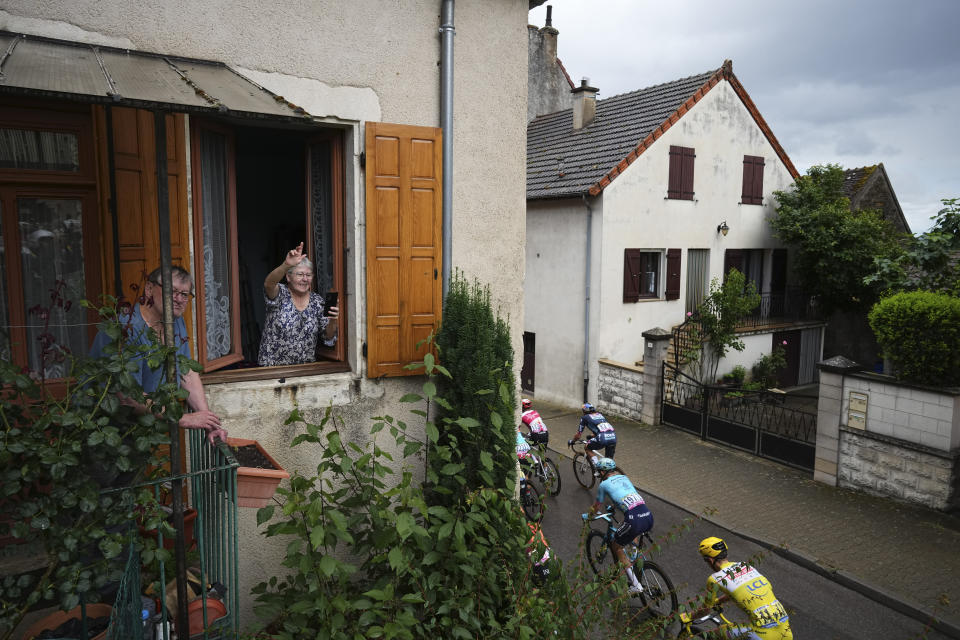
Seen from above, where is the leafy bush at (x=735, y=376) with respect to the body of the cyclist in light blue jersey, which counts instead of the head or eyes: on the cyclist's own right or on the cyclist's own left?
on the cyclist's own right

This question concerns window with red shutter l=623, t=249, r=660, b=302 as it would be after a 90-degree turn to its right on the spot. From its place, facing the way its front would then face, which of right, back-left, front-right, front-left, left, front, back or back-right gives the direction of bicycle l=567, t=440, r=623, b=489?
left

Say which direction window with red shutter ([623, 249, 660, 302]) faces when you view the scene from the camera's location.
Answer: facing the viewer

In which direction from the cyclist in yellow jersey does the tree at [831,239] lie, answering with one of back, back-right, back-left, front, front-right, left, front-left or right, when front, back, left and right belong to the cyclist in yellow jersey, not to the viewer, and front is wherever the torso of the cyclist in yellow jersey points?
front-right

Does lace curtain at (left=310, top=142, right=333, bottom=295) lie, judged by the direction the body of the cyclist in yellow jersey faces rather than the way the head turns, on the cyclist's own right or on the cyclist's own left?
on the cyclist's own left

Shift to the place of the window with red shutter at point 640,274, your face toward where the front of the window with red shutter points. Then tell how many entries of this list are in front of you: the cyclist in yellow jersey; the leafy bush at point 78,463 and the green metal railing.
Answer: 3

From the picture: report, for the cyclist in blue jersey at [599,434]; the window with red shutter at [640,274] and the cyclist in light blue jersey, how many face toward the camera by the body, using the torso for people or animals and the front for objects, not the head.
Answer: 1

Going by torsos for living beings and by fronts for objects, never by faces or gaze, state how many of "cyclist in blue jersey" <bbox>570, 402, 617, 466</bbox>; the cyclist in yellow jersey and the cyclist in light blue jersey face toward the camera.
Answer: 0

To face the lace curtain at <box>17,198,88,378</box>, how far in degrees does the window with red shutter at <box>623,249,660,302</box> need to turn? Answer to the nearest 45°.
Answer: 0° — it already faces it

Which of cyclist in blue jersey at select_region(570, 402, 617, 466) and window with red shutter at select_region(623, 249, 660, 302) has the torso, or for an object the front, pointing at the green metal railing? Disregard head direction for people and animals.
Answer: the window with red shutter

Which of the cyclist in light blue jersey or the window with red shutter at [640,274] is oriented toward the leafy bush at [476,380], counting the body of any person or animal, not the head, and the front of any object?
the window with red shutter

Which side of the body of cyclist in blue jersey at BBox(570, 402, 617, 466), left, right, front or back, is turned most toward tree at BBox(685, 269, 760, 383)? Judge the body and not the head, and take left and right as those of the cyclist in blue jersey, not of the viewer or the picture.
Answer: right

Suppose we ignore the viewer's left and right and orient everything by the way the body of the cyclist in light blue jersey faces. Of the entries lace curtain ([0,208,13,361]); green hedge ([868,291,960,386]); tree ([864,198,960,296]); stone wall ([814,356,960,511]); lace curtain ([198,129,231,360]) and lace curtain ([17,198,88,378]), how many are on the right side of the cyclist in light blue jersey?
3

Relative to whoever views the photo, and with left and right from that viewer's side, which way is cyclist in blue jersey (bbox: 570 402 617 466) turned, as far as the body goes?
facing away from the viewer and to the left of the viewer

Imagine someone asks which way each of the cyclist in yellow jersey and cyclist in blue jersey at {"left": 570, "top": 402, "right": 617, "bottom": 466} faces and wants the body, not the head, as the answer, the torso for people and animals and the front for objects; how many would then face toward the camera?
0

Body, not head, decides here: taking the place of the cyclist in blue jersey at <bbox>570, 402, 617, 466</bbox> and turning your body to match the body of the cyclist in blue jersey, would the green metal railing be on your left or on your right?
on your left
